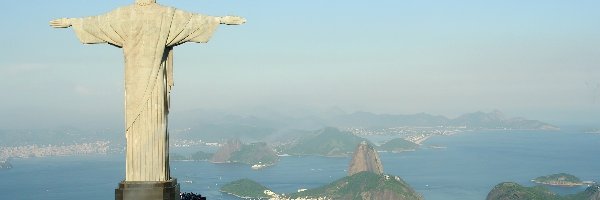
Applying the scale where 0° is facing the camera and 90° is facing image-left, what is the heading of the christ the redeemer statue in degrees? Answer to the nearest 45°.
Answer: approximately 180°
